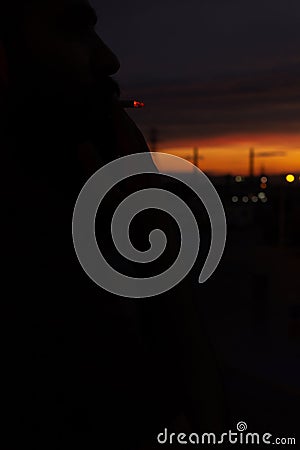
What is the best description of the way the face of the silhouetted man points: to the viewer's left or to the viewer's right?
to the viewer's right

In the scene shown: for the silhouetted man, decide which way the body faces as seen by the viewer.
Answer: to the viewer's right
